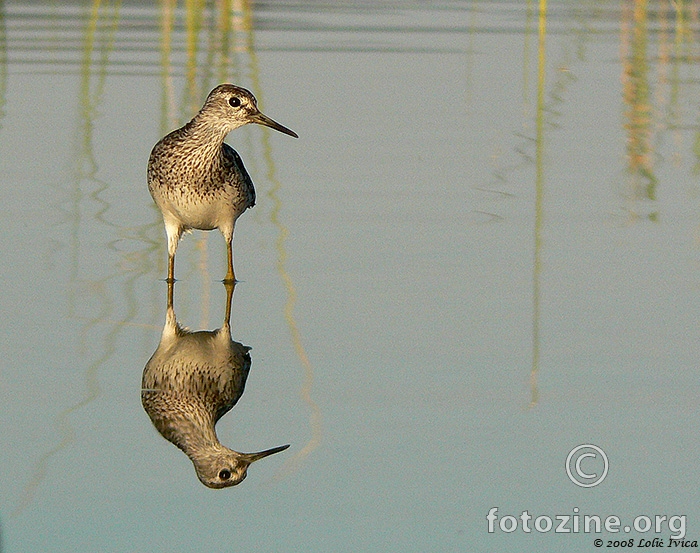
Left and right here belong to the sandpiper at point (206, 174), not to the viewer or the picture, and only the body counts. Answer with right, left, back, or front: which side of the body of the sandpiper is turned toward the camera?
front
